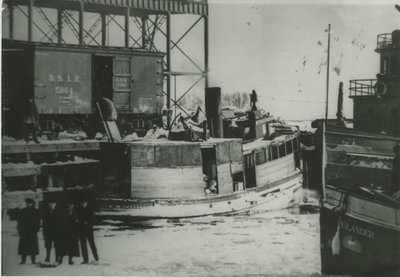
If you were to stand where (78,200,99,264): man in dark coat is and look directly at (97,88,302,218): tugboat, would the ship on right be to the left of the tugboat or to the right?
right

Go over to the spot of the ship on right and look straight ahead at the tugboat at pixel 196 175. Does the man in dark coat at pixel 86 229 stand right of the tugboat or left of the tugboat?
left

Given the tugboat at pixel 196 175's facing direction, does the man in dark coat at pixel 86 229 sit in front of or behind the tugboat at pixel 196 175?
behind

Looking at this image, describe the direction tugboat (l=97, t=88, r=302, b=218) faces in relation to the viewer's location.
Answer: facing away from the viewer and to the right of the viewer

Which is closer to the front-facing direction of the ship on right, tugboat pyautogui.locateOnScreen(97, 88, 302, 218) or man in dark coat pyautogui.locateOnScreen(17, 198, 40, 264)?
the man in dark coat

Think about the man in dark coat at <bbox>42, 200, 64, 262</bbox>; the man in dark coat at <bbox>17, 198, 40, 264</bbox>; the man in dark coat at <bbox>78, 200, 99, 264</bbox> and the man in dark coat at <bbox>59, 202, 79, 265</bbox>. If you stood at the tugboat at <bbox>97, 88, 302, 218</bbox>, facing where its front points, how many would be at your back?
4

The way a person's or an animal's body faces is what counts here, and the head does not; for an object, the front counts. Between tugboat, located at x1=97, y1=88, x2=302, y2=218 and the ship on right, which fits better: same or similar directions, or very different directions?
very different directions

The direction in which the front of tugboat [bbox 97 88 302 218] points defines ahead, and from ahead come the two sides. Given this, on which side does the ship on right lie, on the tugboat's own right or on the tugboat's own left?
on the tugboat's own right
